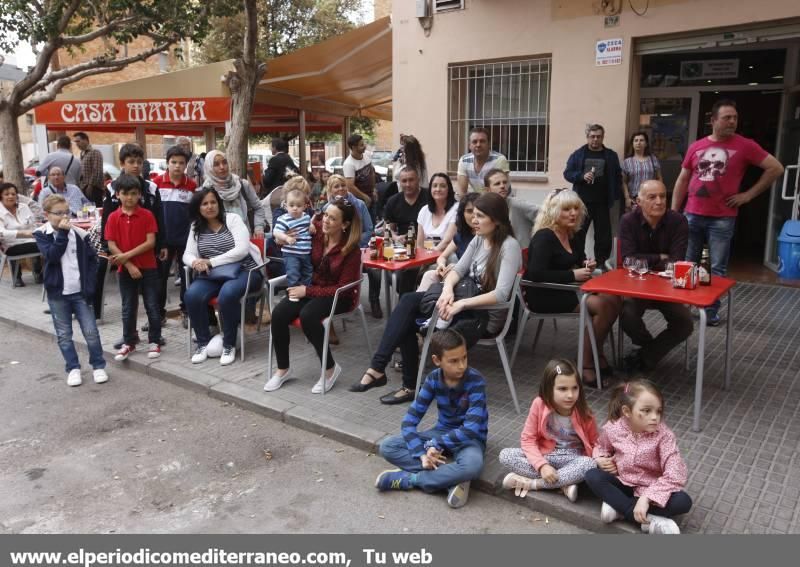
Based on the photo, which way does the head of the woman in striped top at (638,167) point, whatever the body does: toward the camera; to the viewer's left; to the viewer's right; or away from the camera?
toward the camera

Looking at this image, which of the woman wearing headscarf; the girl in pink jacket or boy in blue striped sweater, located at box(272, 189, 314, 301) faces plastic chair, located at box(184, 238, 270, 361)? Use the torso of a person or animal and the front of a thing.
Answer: the woman wearing headscarf

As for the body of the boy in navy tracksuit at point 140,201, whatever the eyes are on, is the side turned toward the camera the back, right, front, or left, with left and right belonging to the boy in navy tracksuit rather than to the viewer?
front

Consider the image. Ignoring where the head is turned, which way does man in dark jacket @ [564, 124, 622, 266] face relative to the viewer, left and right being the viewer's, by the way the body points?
facing the viewer

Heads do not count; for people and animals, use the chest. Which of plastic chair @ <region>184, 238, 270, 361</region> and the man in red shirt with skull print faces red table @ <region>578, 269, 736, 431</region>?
the man in red shirt with skull print

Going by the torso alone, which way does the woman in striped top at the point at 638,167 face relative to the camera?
toward the camera

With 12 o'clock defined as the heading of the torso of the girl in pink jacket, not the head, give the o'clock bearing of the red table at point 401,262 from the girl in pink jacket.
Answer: The red table is roughly at 5 o'clock from the girl in pink jacket.

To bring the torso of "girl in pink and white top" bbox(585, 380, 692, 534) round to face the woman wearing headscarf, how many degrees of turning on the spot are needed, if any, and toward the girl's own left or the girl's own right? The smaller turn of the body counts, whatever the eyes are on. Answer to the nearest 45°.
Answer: approximately 135° to the girl's own right

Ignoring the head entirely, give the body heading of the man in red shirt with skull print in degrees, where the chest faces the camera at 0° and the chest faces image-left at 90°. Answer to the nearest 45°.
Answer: approximately 0°

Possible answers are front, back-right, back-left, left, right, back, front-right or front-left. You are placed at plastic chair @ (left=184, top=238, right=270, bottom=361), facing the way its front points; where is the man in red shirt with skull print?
back-left

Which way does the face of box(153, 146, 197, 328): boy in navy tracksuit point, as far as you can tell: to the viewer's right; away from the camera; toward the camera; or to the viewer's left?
toward the camera

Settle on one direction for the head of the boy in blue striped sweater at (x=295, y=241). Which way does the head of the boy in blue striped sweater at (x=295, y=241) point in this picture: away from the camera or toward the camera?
toward the camera

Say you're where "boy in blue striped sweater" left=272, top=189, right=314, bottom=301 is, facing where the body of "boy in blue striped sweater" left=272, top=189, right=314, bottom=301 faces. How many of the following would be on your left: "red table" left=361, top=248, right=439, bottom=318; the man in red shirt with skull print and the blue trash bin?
3
